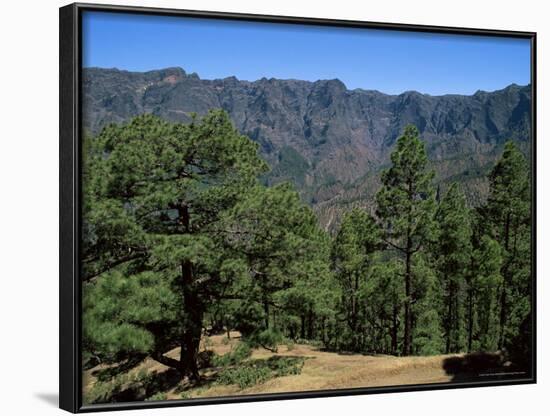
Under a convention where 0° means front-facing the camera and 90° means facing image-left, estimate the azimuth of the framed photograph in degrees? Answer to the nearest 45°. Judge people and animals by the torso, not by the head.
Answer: approximately 315°
